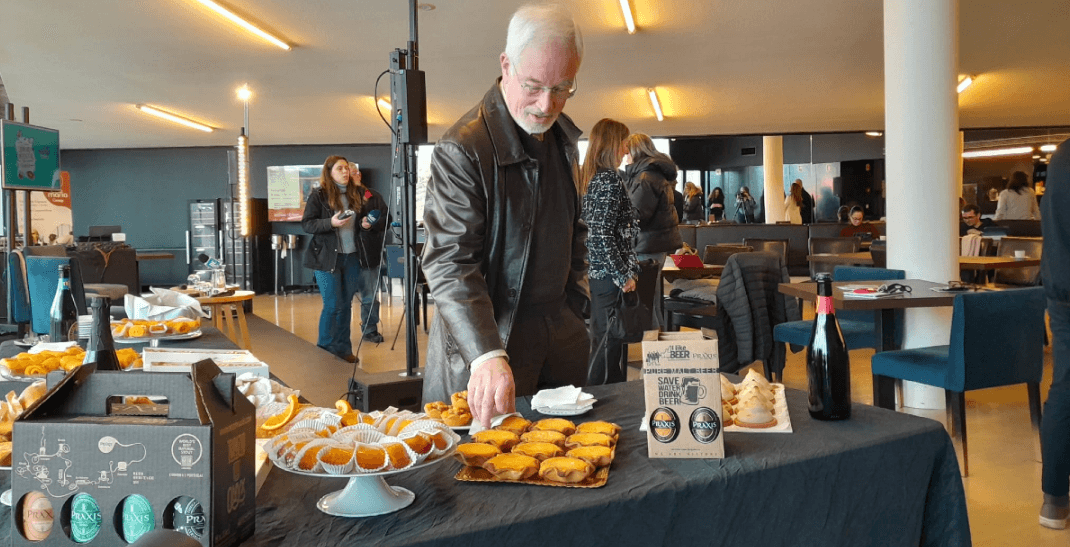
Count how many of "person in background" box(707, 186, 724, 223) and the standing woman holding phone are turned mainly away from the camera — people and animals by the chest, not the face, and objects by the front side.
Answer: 0

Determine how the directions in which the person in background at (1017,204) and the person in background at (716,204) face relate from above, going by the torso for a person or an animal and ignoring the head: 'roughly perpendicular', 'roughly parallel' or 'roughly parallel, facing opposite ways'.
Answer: roughly parallel, facing opposite ways

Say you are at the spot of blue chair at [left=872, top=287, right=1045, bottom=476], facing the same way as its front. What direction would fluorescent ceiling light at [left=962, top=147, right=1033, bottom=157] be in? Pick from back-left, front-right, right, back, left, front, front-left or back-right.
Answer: front-right

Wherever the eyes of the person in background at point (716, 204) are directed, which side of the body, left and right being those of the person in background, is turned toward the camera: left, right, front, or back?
front

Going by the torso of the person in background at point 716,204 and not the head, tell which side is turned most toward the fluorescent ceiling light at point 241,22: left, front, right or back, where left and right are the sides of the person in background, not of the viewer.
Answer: front

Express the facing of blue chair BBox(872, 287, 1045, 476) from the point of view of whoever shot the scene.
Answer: facing away from the viewer and to the left of the viewer

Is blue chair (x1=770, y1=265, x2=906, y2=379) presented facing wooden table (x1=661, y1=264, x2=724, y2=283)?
no
